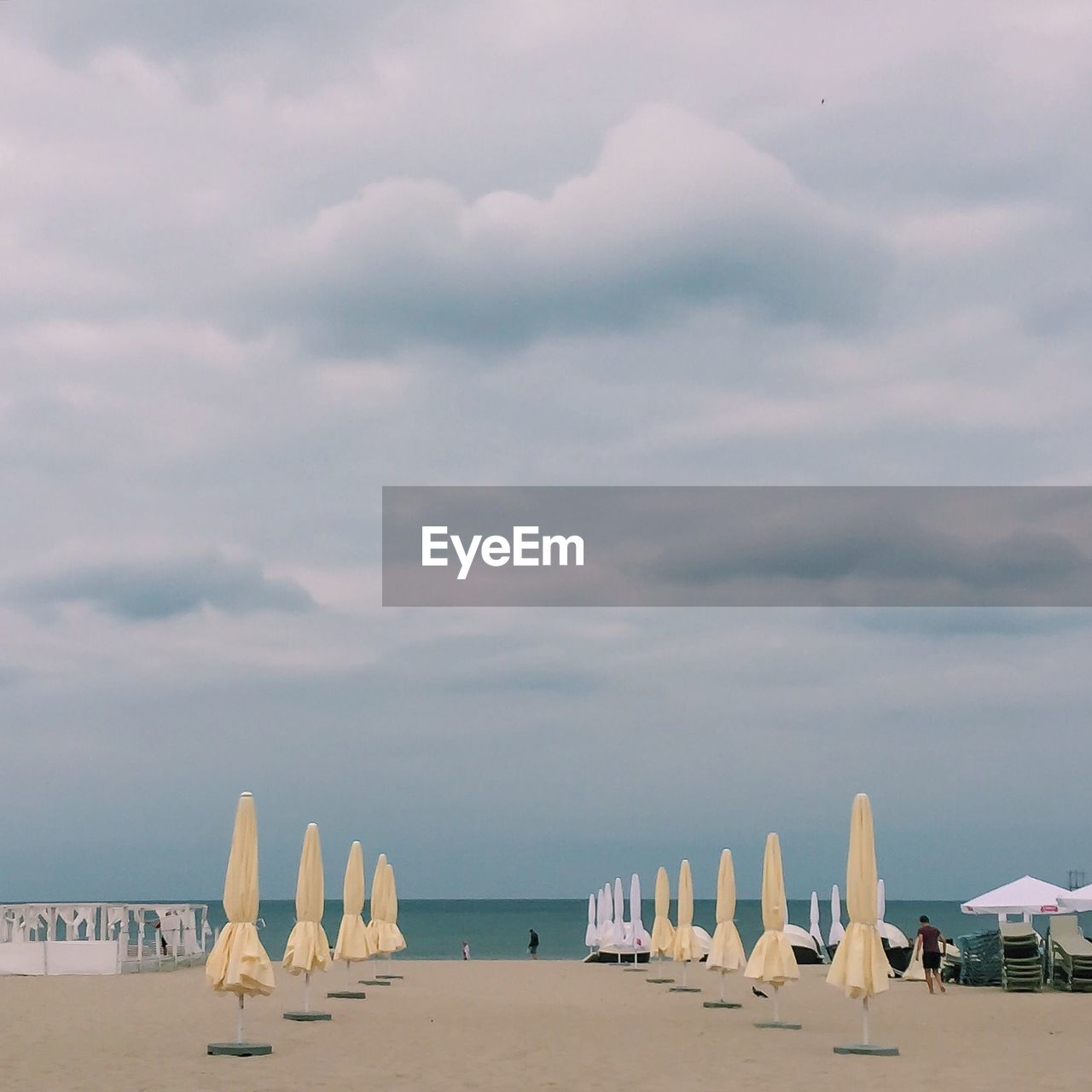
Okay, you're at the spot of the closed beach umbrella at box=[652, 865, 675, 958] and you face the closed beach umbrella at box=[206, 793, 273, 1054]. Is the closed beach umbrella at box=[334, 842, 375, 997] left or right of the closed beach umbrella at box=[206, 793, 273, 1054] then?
right

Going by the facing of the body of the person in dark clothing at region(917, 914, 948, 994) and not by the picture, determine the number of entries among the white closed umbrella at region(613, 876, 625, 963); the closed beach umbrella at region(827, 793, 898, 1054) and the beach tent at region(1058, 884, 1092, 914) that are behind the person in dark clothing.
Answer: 1
